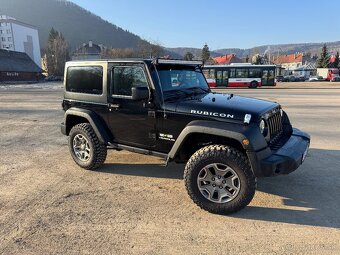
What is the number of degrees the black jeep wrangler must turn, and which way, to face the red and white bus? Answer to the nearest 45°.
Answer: approximately 135° to its left

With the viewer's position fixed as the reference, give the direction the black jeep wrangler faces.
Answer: facing the viewer and to the right of the viewer

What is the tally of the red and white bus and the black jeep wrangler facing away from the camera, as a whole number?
0
